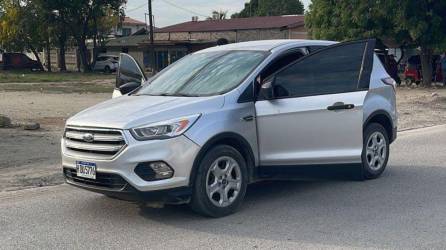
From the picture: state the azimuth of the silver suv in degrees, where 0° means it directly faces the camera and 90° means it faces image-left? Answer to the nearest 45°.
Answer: approximately 45°

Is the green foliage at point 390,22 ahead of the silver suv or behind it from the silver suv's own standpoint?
behind
